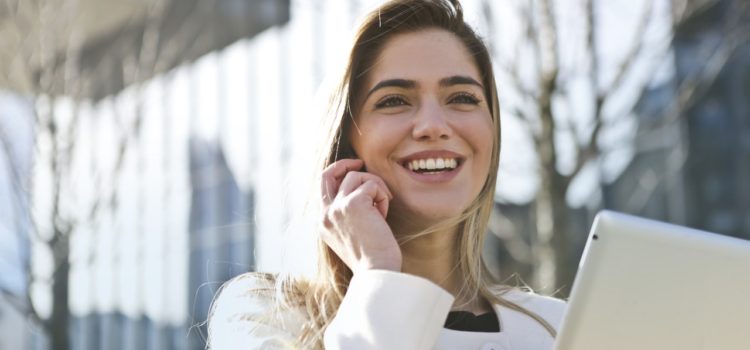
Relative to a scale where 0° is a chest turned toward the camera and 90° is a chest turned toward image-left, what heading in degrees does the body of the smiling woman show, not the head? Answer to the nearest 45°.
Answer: approximately 315°

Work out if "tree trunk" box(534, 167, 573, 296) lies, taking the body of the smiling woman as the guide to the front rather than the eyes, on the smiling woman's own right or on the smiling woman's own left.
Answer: on the smiling woman's own left

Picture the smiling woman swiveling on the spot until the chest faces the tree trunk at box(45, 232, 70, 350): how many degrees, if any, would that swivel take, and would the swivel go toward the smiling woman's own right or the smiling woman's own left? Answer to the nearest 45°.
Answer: approximately 180°
